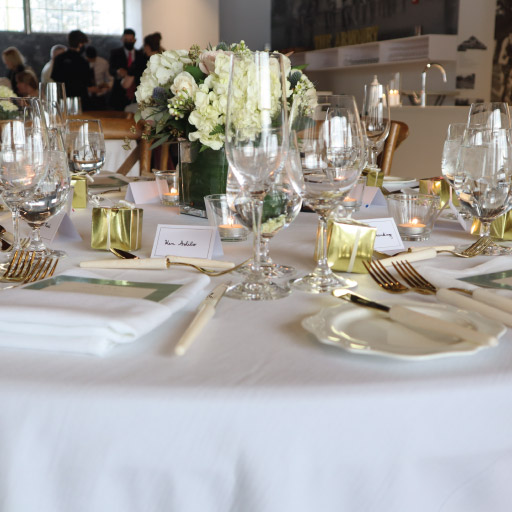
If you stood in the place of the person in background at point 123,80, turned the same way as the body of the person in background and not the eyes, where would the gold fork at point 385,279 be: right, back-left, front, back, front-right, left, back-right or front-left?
front

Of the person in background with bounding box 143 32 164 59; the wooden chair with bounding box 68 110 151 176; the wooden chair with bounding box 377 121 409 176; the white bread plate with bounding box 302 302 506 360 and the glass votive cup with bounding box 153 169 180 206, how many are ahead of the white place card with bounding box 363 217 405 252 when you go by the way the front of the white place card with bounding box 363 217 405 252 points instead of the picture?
1

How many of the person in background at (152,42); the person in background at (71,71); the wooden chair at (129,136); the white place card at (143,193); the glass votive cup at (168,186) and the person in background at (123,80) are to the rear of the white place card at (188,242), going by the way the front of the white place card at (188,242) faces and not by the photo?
6

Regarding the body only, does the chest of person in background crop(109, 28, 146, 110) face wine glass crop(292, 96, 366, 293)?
yes

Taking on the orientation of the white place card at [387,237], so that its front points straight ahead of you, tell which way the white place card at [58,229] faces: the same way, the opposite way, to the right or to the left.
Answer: the same way

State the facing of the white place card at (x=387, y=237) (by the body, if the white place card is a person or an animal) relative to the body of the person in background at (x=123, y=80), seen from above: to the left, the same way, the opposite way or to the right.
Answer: the same way

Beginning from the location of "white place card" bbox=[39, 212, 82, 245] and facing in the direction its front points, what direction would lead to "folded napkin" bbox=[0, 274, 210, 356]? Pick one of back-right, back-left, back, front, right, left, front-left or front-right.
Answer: front-left

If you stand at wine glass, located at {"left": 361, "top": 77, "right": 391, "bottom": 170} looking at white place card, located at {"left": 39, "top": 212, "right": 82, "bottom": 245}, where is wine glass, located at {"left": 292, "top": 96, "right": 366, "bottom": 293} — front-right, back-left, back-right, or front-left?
front-left

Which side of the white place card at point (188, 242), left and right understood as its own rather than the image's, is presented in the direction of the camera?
front

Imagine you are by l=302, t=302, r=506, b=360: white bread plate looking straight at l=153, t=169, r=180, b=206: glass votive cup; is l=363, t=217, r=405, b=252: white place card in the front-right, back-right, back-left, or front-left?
front-right

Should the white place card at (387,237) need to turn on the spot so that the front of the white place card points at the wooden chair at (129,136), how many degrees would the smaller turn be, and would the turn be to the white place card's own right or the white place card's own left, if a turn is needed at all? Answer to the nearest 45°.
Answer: approximately 135° to the white place card's own right

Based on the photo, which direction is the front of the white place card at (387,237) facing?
toward the camera

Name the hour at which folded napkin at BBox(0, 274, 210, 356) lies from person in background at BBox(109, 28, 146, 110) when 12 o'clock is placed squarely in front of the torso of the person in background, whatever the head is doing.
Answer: The folded napkin is roughly at 12 o'clock from the person in background.

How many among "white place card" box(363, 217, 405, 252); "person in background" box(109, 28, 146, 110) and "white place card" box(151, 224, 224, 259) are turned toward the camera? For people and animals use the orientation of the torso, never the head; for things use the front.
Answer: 3
